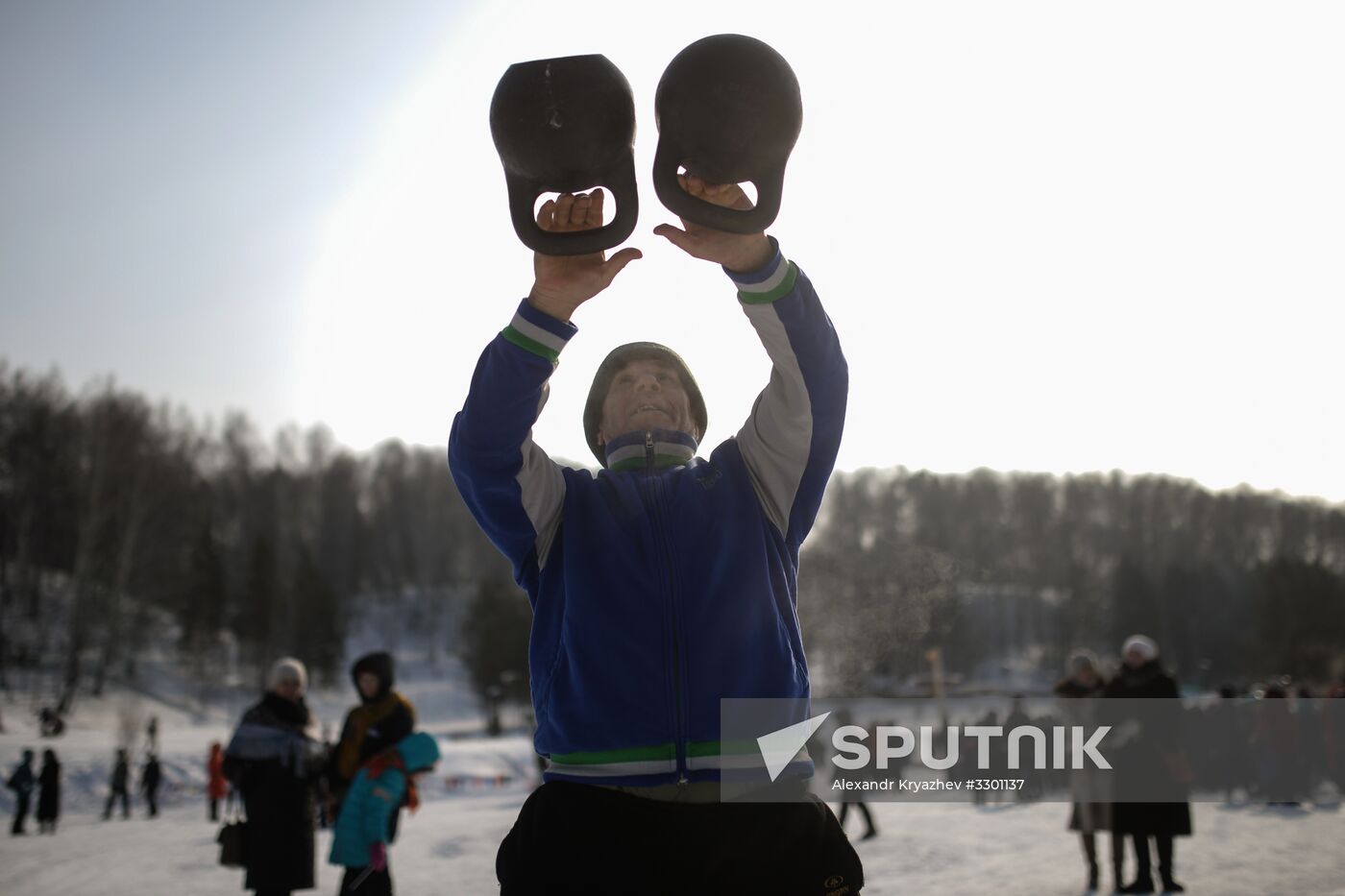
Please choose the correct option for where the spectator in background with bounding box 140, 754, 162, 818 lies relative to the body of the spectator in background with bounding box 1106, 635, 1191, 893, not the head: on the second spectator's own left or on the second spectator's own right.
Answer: on the second spectator's own right

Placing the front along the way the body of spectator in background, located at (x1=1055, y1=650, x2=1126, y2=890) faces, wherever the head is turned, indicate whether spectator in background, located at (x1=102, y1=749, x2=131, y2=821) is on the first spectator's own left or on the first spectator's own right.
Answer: on the first spectator's own right

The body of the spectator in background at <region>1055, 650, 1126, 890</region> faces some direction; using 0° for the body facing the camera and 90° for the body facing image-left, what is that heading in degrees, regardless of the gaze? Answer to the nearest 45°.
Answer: approximately 0°

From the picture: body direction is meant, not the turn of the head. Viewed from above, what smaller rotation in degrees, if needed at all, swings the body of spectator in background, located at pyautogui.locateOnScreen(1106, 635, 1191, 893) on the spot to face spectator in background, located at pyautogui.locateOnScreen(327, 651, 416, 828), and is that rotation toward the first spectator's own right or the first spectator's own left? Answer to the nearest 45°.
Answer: approximately 45° to the first spectator's own right

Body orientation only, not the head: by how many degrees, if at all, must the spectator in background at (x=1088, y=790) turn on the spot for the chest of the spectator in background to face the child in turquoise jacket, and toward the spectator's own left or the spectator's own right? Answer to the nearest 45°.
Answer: approximately 45° to the spectator's own right

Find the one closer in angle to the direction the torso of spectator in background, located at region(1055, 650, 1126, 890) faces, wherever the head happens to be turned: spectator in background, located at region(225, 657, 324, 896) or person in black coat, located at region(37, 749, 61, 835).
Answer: the spectator in background
